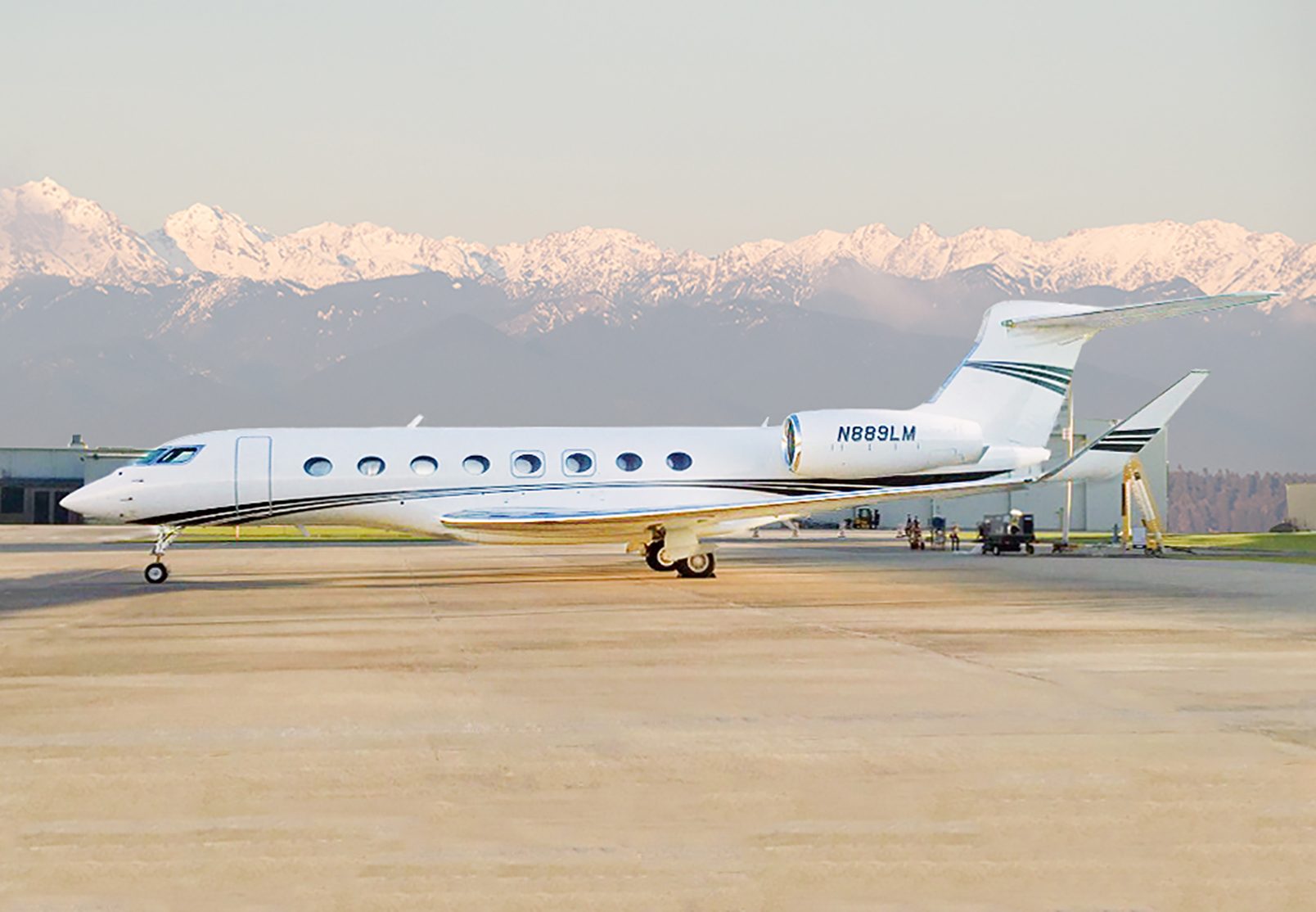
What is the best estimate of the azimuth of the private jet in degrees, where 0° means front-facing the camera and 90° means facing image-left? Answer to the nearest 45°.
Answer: approximately 90°

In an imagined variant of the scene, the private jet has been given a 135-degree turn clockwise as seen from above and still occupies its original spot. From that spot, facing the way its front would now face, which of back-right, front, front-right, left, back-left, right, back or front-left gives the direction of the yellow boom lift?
front
